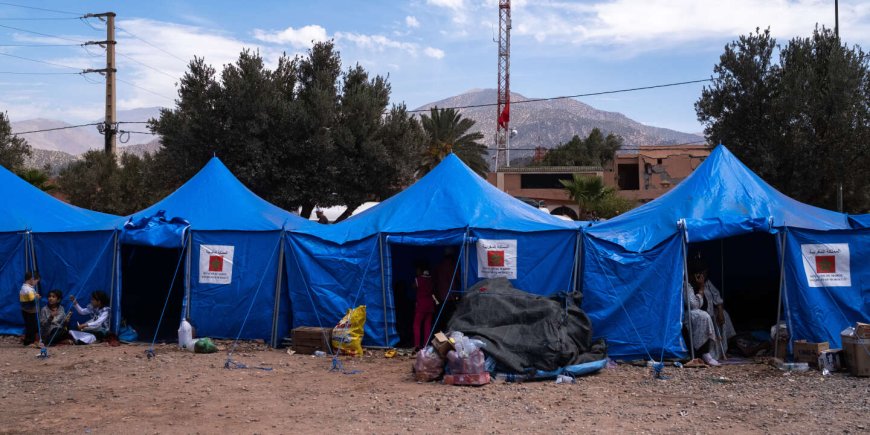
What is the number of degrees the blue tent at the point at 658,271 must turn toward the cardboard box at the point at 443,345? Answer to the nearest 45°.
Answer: approximately 45° to its right

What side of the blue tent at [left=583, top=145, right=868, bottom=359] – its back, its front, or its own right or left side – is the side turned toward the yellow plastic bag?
right

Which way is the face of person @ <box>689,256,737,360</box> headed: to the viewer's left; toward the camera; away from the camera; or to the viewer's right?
toward the camera

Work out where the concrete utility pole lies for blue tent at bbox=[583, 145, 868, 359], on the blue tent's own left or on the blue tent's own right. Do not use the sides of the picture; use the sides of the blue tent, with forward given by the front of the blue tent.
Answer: on the blue tent's own right

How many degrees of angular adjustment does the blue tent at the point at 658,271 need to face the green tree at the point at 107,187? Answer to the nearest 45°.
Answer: approximately 135° to its right

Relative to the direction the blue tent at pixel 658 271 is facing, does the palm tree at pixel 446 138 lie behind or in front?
behind

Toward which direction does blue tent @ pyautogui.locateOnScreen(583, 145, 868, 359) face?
toward the camera

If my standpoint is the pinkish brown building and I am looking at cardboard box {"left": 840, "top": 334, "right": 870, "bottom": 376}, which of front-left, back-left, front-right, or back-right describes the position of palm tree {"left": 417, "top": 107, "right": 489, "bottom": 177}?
front-right

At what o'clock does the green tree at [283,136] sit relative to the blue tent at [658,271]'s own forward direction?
The green tree is roughly at 4 o'clock from the blue tent.

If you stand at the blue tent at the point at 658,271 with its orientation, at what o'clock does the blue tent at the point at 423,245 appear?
the blue tent at the point at 423,245 is roughly at 3 o'clock from the blue tent at the point at 658,271.

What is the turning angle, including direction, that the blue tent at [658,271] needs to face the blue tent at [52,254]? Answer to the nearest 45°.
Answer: approximately 90° to its right

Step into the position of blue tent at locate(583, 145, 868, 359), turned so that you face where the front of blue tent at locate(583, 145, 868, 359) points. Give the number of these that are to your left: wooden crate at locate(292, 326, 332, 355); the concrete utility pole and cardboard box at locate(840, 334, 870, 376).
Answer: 1

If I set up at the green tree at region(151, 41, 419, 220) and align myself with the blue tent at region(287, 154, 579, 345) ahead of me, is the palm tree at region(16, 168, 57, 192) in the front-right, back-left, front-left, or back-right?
back-right

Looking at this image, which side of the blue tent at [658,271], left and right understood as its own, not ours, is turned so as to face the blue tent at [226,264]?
right

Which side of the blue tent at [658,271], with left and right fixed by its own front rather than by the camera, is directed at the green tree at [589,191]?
back

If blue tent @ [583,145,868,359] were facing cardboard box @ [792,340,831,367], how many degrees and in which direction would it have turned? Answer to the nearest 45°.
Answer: approximately 90° to its left

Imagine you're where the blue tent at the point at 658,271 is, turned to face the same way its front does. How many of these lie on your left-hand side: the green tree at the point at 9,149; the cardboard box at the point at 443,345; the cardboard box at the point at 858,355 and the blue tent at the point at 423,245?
1

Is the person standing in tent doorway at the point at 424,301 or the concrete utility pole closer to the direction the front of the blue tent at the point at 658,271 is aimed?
the person standing in tent doorway

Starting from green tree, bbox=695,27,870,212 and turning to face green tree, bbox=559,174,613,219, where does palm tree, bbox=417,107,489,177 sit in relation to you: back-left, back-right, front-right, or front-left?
front-left

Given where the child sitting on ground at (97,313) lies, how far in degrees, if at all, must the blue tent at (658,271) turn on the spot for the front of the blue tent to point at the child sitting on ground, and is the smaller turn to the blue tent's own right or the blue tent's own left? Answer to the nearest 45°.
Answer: approximately 90° to the blue tent's own right
